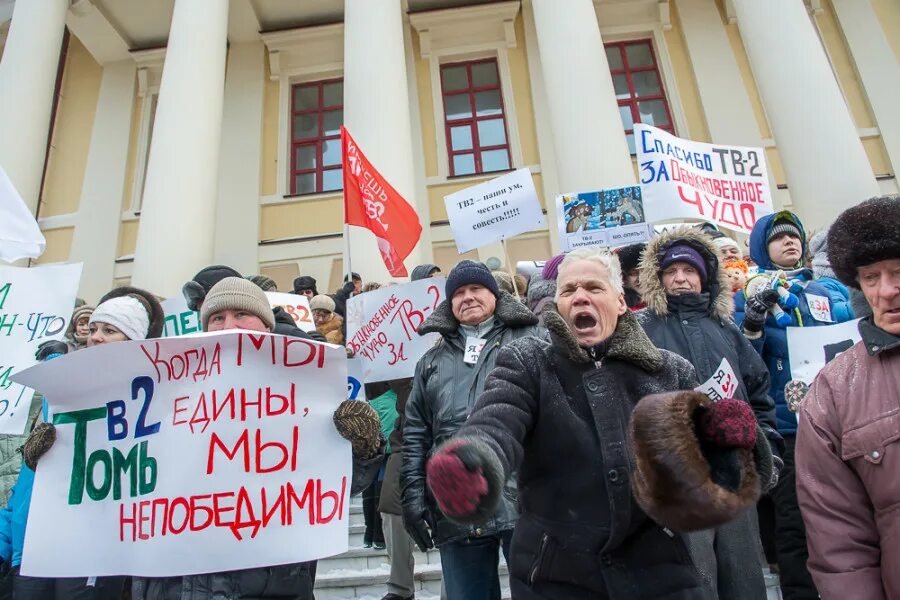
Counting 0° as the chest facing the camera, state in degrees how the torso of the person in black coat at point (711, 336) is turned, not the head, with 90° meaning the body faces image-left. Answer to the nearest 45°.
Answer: approximately 0°
